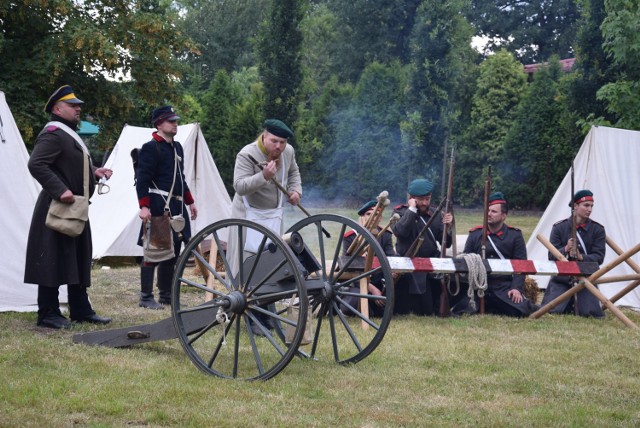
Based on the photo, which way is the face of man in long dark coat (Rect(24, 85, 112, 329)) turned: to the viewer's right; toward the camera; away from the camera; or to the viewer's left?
to the viewer's right

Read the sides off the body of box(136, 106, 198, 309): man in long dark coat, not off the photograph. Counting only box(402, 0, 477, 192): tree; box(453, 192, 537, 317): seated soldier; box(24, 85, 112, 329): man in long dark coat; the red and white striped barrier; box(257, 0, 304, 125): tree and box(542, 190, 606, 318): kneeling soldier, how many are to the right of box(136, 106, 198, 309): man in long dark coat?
1

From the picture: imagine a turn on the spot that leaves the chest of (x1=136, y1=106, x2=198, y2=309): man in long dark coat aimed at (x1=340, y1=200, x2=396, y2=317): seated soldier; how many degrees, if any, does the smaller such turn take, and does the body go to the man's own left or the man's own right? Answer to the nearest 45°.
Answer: approximately 45° to the man's own left

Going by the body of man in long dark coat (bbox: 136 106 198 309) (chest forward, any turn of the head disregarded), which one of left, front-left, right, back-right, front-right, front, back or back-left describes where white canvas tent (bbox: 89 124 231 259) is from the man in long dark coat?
back-left

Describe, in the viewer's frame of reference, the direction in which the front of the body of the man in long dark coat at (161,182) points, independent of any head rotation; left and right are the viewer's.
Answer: facing the viewer and to the right of the viewer

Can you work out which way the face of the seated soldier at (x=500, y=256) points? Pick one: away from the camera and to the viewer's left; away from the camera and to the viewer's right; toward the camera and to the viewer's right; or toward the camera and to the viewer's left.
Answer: toward the camera and to the viewer's left

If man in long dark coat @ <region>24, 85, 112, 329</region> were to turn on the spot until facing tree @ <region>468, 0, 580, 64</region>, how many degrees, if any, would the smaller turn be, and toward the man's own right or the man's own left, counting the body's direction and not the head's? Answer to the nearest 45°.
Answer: approximately 45° to the man's own left

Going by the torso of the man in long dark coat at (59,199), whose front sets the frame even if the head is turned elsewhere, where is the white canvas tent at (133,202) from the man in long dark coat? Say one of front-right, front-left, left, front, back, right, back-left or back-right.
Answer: left

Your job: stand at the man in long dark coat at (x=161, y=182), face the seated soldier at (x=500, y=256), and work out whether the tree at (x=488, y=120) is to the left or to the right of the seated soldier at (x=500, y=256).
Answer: left

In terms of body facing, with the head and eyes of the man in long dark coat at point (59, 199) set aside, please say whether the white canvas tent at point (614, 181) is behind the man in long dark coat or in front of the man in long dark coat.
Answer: in front

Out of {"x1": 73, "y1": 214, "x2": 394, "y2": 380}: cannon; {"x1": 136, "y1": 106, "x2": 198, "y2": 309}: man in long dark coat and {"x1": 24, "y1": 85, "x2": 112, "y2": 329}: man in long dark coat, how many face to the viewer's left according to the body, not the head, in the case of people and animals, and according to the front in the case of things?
0

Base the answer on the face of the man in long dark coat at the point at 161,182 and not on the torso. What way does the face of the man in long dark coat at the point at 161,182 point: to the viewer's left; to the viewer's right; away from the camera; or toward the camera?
to the viewer's right
